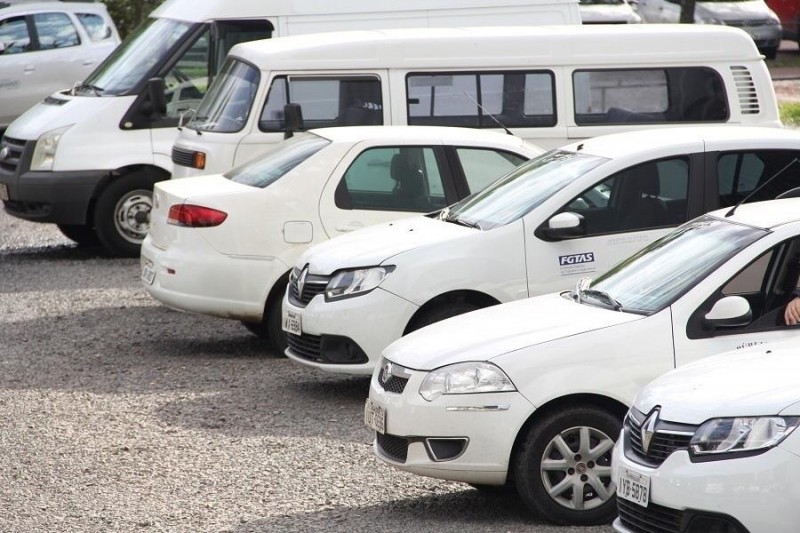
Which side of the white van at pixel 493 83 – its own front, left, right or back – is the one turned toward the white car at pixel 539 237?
left

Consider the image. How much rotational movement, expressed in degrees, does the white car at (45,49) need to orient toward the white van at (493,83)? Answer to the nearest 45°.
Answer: approximately 135° to its left

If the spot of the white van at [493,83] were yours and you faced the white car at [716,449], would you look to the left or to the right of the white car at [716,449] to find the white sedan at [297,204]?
right

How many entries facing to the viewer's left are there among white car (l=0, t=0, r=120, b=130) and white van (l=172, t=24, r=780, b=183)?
2

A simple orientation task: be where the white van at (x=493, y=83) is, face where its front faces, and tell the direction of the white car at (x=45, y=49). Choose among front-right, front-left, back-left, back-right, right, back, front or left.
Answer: front-right

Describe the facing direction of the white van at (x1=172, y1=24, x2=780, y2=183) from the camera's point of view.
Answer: facing to the left of the viewer

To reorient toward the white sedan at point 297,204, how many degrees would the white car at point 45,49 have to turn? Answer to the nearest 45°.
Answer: approximately 90° to its left

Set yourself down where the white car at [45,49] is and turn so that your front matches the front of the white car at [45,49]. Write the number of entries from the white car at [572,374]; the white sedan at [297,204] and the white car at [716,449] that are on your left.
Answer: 3

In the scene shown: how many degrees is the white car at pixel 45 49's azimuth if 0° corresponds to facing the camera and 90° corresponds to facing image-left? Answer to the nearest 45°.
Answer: approximately 90°

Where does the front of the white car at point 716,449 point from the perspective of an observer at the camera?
facing the viewer and to the left of the viewer

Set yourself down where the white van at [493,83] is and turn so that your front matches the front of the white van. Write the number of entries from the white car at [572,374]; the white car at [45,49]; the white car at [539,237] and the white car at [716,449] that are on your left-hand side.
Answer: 3

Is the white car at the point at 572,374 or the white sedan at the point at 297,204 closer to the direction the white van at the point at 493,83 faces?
the white sedan

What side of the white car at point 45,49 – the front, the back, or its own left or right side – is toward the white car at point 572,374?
left
